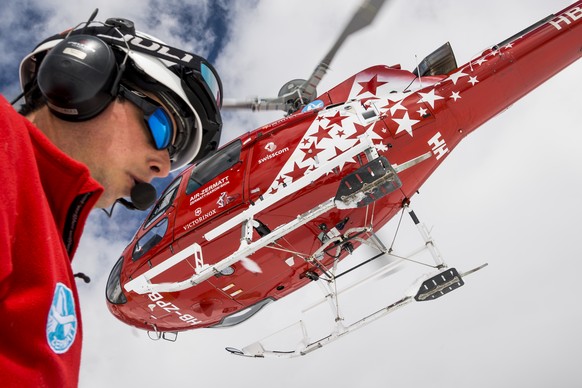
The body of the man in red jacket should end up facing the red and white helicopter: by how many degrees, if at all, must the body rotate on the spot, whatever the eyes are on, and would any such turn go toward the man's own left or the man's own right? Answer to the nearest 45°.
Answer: approximately 45° to the man's own left

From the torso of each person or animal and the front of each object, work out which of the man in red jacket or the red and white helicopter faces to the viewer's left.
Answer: the red and white helicopter

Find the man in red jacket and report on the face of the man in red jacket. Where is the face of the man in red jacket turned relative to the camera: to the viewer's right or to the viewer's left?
to the viewer's right

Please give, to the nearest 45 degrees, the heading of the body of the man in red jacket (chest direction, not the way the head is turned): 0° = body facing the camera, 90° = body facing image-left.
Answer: approximately 270°

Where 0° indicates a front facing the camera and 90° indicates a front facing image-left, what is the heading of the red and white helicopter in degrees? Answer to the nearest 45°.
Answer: approximately 90°

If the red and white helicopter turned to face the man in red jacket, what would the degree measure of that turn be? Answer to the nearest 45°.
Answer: approximately 90° to its left

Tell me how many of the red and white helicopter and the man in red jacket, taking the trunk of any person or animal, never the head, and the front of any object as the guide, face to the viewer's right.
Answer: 1
